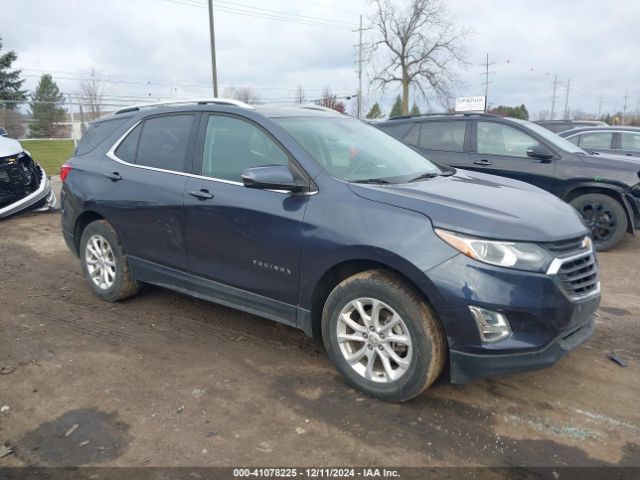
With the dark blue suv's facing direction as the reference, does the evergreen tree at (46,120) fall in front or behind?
behind

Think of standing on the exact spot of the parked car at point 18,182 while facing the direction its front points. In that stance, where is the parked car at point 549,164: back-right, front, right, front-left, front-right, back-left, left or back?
front

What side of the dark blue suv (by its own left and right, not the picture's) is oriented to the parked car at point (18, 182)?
back

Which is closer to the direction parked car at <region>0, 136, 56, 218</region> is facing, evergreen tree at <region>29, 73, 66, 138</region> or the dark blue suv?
the dark blue suv

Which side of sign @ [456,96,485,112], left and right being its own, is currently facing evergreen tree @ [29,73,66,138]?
right

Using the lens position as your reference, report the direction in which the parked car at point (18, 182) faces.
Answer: facing the viewer and to the right of the viewer

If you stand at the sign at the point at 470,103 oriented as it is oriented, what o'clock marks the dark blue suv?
The dark blue suv is roughly at 12 o'clock from the sign.

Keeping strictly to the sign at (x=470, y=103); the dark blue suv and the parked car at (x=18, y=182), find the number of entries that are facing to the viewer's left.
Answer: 0

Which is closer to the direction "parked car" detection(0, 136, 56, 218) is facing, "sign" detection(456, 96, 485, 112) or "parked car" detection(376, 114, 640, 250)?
the parked car

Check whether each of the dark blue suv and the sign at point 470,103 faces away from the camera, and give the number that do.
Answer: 0

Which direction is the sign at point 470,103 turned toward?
toward the camera

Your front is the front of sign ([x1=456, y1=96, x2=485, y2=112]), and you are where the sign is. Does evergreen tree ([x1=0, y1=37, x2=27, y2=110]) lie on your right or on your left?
on your right

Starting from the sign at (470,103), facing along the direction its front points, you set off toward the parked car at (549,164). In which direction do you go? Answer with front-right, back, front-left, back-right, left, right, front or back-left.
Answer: front

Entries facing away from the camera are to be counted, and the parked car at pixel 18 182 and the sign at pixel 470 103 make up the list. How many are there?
0

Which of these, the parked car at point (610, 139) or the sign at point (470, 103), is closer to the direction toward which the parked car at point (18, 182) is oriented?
the parked car

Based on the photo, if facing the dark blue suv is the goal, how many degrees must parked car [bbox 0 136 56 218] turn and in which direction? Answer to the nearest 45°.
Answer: approximately 45° to its right

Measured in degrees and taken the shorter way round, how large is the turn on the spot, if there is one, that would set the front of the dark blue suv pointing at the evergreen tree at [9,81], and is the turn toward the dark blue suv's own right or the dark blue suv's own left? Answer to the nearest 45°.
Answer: approximately 180°
